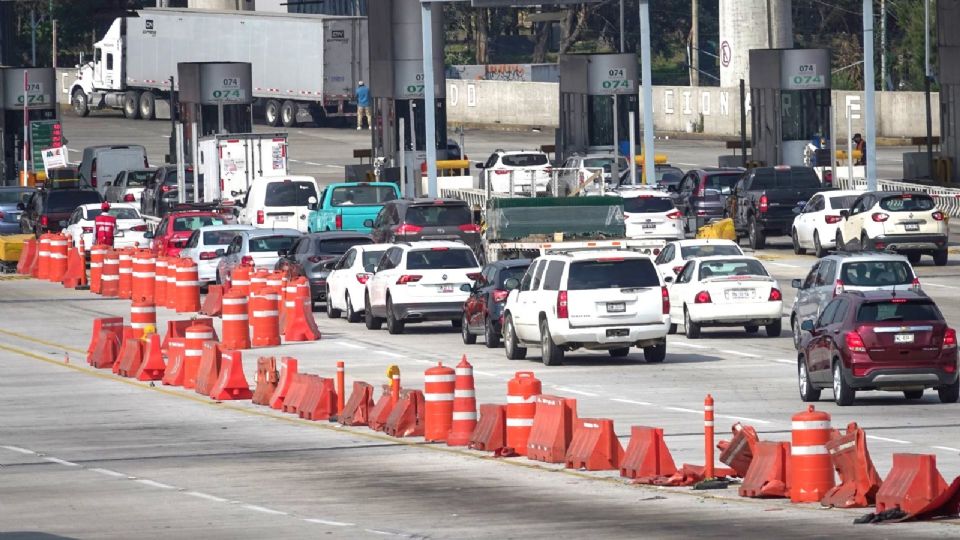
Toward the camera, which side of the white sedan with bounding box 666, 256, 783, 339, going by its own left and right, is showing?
back

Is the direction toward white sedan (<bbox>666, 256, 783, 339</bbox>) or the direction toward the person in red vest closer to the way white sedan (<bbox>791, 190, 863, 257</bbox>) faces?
the person in red vest

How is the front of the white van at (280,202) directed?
away from the camera

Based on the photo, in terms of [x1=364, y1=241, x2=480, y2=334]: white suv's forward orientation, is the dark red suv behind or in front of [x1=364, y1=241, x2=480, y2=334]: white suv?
behind

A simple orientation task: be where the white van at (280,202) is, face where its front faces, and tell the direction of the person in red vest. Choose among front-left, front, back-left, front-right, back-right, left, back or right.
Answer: left

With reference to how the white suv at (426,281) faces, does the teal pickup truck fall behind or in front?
in front

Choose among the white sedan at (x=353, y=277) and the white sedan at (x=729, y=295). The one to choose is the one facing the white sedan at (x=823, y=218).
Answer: the white sedan at (x=729, y=295)

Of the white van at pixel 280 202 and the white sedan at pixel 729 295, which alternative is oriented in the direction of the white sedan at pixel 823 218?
the white sedan at pixel 729 295

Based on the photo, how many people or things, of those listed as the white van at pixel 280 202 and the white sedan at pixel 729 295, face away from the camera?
2

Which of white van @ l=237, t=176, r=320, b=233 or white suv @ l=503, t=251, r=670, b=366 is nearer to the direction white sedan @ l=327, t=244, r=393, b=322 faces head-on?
the white van

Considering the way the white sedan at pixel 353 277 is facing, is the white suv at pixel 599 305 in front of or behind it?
behind

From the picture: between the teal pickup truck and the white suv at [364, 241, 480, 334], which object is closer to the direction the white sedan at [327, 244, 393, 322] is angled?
the teal pickup truck

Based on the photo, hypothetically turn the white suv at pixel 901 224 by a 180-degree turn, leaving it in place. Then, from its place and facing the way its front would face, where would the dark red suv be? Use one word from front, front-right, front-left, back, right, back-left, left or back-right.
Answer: front-right

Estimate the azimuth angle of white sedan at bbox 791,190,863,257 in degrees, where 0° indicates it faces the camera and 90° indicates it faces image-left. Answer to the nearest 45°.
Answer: approximately 135°

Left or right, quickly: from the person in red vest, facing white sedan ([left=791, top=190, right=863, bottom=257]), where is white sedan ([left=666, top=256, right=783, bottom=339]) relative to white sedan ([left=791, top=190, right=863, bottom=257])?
right

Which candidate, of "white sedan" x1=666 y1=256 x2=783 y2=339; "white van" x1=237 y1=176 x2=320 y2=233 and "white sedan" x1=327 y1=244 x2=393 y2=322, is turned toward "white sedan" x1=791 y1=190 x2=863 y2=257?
"white sedan" x1=666 y1=256 x2=783 y2=339
